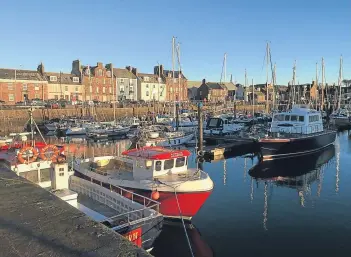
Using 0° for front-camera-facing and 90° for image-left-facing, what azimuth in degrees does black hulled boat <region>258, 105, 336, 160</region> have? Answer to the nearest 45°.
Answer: approximately 45°

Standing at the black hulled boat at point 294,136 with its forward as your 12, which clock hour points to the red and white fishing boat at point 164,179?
The red and white fishing boat is roughly at 11 o'clock from the black hulled boat.

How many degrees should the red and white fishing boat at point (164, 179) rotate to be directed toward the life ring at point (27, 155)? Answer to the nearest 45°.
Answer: approximately 135° to its right

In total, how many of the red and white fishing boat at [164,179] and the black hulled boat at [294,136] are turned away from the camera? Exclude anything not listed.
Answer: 0

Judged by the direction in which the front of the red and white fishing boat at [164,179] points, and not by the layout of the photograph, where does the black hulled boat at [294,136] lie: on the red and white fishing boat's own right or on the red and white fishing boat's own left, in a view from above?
on the red and white fishing boat's own left

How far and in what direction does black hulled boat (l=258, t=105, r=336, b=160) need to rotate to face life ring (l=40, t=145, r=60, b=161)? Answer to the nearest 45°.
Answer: approximately 45° to its left

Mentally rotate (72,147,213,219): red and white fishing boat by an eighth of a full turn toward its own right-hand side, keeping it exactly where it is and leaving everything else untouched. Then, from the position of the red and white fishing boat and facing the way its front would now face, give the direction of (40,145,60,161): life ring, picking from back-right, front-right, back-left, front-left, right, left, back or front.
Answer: right

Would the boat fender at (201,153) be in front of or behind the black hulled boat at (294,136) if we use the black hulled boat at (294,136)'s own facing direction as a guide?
in front
